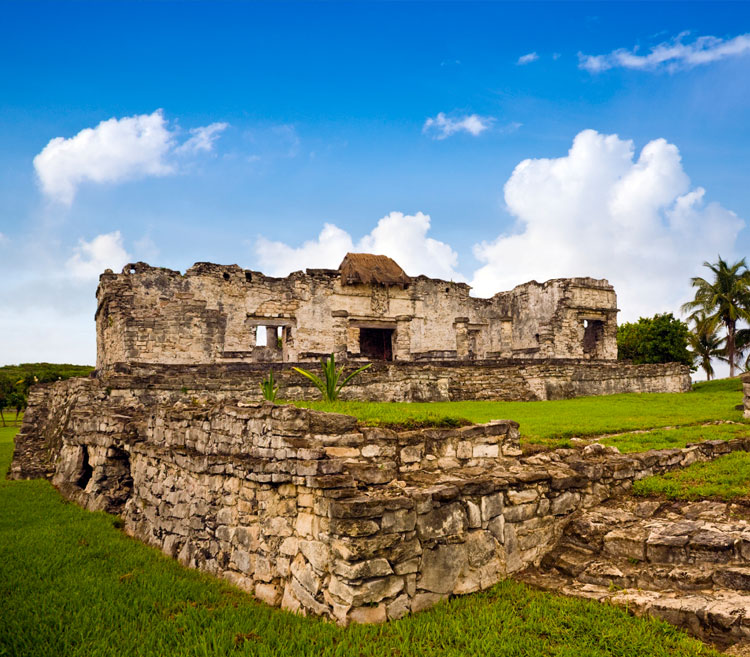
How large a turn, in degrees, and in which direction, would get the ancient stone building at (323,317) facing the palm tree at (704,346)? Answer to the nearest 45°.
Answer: approximately 135° to its left

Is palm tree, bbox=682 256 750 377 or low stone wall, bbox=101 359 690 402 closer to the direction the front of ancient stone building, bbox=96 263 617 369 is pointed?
the low stone wall

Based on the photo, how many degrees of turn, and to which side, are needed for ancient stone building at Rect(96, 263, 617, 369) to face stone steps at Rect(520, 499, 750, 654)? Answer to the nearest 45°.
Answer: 0° — it already faces it

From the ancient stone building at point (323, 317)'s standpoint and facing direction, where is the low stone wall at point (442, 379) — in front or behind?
in front

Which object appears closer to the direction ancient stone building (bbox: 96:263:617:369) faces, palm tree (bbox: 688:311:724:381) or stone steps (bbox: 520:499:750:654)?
the stone steps

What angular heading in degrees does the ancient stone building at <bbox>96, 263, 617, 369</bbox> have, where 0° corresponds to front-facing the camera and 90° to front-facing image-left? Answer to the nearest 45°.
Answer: approximately 0°

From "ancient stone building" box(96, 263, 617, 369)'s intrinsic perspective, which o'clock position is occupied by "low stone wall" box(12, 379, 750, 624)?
The low stone wall is roughly at 12 o'clock from the ancient stone building.

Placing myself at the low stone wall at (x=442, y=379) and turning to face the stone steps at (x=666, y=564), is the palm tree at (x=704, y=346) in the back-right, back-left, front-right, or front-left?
back-left

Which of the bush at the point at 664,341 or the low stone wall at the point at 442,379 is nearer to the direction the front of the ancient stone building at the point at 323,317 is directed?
the low stone wall

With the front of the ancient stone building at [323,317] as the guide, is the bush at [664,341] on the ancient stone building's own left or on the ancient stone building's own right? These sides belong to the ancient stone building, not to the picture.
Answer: on the ancient stone building's own left

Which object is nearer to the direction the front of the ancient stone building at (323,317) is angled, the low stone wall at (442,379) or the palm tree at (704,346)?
the low stone wall
